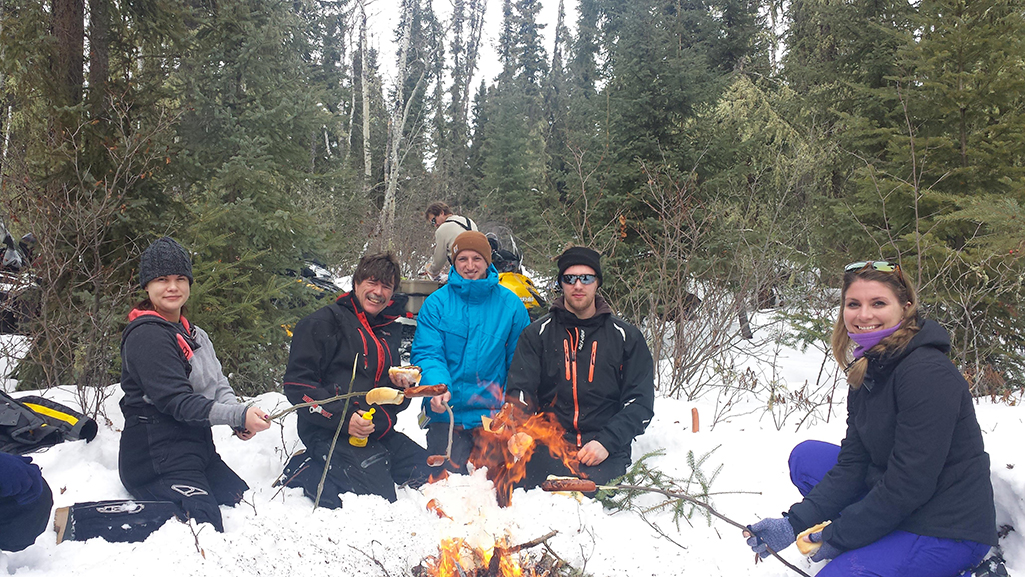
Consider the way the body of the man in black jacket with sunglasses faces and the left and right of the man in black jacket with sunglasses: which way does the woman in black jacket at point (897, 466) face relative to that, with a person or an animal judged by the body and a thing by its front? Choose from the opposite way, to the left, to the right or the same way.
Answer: to the right

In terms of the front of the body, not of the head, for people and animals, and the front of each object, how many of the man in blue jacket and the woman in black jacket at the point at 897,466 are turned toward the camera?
1

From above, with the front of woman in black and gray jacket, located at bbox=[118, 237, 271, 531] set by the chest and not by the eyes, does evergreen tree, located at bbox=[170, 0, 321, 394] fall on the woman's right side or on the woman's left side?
on the woman's left side

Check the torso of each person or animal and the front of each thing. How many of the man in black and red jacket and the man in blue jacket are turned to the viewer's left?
0

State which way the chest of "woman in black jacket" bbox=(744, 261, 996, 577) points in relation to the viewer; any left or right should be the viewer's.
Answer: facing to the left of the viewer

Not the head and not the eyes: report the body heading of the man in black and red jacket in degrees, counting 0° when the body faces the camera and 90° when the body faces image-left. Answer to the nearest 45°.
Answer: approximately 315°

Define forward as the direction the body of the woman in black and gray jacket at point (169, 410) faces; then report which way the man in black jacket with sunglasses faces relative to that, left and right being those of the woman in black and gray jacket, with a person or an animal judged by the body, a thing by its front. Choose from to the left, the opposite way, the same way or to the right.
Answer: to the right

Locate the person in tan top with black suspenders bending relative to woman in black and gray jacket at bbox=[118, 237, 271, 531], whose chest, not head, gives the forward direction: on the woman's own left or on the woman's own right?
on the woman's own left

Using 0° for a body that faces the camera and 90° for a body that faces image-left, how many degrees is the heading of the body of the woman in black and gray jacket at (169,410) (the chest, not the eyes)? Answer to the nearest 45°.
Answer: approximately 315°

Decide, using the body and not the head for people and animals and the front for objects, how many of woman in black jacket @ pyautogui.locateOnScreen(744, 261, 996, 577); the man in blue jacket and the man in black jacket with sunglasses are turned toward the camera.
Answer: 2
